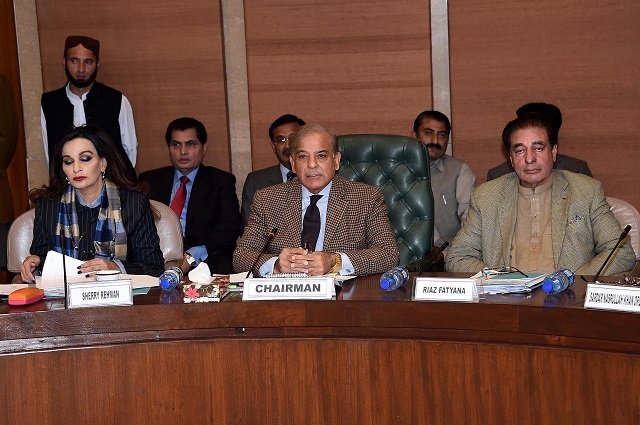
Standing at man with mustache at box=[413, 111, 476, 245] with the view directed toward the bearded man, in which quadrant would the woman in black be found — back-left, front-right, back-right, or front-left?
front-left

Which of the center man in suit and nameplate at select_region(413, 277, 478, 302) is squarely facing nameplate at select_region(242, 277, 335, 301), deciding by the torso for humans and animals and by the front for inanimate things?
the center man in suit

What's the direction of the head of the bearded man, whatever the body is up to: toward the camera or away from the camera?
toward the camera

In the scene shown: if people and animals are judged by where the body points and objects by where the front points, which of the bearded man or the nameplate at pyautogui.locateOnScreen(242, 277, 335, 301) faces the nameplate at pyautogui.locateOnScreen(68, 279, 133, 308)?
the bearded man

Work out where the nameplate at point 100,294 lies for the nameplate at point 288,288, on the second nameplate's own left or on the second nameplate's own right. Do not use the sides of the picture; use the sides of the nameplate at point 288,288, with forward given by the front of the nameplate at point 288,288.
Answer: on the second nameplate's own right

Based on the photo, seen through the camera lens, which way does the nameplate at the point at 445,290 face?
facing the viewer

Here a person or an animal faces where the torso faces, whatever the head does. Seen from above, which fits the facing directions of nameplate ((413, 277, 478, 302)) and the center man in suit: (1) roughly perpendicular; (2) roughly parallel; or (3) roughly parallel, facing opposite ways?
roughly parallel

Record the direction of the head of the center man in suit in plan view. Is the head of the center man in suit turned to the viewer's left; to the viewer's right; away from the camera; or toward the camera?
toward the camera

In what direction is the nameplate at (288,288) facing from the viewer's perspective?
toward the camera

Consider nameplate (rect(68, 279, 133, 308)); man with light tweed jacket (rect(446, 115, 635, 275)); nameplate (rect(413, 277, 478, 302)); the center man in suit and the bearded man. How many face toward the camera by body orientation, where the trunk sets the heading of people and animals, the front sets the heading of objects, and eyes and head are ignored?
5

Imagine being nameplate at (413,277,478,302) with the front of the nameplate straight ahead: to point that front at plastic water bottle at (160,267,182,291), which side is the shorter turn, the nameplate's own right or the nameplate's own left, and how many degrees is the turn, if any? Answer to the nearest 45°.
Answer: approximately 90° to the nameplate's own right

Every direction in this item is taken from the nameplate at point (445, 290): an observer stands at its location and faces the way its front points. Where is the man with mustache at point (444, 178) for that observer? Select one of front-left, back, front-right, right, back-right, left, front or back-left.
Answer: back

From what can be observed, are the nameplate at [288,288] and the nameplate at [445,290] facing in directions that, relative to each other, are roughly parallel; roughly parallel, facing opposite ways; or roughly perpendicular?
roughly parallel

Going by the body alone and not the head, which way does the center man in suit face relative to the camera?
toward the camera

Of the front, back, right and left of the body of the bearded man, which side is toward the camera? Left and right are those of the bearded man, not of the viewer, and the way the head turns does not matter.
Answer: front

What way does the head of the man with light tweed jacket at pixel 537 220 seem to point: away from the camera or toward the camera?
toward the camera
